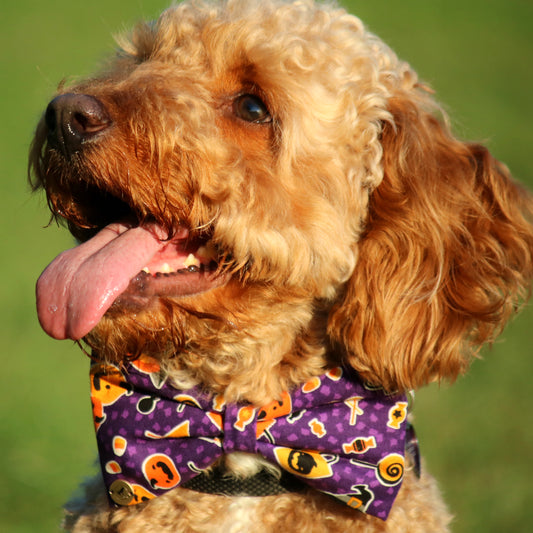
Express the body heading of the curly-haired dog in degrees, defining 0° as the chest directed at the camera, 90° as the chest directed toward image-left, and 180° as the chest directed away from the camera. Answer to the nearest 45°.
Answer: approximately 45°
